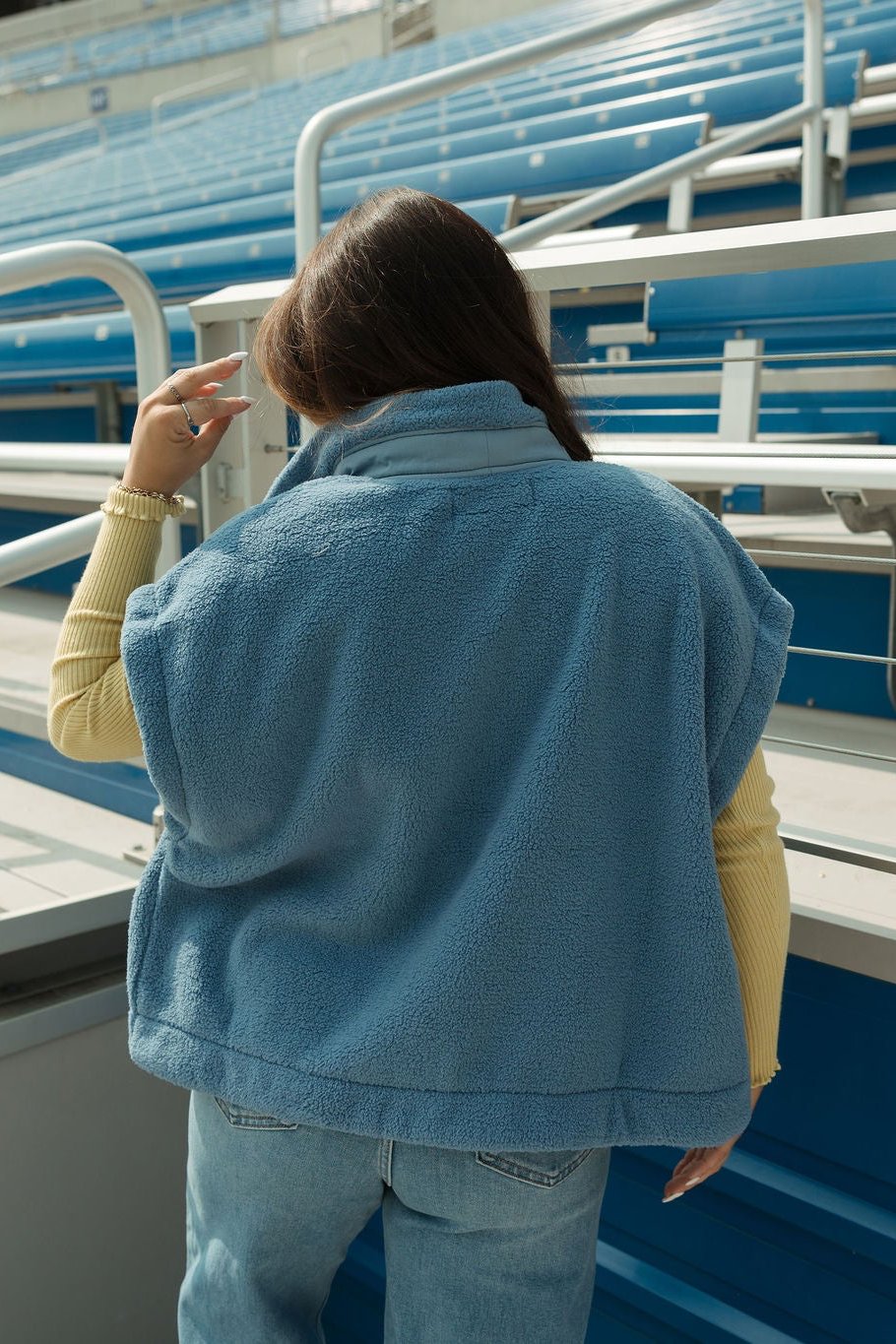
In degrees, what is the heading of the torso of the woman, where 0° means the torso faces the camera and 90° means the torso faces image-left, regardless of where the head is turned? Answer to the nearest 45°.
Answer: approximately 180°

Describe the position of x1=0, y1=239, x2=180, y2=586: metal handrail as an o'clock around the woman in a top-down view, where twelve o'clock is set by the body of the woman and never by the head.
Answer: The metal handrail is roughly at 11 o'clock from the woman.

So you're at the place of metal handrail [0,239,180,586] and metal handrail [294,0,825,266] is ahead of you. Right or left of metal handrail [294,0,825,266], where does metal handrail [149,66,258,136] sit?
left

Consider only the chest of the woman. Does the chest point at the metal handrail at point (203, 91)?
yes

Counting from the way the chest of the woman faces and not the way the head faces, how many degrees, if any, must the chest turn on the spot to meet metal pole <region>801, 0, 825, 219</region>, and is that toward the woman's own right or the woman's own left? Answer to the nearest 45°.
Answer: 0° — they already face it

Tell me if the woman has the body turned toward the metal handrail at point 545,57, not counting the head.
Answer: yes
